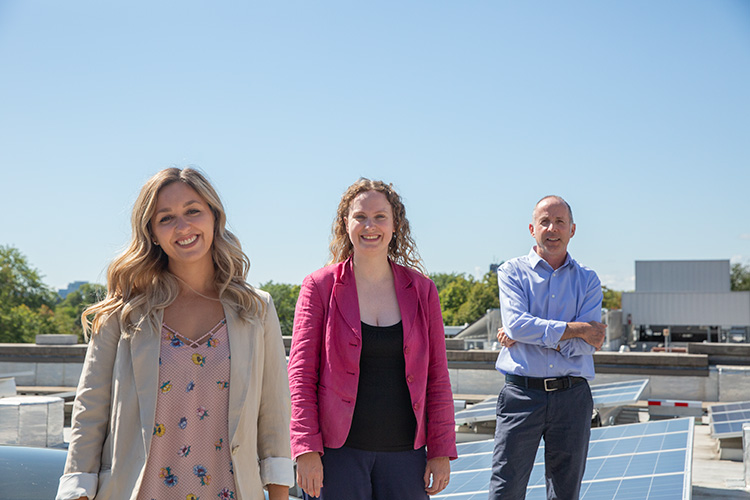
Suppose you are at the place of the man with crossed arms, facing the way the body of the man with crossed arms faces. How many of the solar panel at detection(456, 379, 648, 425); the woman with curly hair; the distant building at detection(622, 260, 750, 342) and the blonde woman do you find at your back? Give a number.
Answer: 2

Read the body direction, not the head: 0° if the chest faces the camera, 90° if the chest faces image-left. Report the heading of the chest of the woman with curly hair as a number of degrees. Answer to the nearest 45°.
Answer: approximately 0°

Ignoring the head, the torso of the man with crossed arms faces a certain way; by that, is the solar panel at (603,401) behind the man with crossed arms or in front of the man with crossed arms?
behind

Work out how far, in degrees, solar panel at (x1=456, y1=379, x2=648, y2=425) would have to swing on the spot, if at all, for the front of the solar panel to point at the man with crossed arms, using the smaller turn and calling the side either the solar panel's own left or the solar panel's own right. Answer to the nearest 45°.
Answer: approximately 45° to the solar panel's own left

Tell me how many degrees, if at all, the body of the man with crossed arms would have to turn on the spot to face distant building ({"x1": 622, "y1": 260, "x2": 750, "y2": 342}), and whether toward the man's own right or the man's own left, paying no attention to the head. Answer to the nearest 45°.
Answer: approximately 180°

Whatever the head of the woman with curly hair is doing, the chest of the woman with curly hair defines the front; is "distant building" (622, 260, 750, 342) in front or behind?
behind

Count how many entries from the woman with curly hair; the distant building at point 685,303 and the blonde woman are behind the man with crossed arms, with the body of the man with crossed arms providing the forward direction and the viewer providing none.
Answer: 1

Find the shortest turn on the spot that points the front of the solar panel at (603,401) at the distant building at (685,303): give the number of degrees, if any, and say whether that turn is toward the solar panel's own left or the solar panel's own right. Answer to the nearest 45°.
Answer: approximately 135° to the solar panel's own right

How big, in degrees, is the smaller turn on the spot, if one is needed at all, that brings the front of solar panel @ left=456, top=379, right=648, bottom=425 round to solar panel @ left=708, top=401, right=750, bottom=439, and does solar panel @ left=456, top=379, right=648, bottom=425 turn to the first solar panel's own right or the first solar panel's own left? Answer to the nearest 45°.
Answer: approximately 135° to the first solar panel's own left

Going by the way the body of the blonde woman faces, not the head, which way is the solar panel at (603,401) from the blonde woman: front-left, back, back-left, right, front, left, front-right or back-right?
back-left

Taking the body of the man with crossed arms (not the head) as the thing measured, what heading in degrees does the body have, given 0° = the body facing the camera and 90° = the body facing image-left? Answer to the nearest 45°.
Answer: approximately 0°

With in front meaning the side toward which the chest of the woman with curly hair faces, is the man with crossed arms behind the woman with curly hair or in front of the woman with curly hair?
behind
